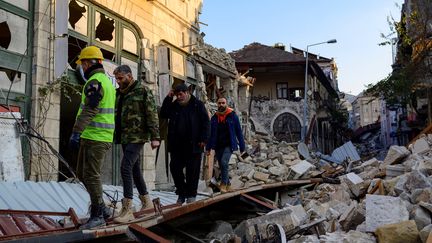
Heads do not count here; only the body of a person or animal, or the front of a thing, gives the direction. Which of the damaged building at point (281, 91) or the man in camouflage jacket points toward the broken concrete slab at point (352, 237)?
the damaged building

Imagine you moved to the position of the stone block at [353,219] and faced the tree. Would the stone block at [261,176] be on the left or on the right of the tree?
left

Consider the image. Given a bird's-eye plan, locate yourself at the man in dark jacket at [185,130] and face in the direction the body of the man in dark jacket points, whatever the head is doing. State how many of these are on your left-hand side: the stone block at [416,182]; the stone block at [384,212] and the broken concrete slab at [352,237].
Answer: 3

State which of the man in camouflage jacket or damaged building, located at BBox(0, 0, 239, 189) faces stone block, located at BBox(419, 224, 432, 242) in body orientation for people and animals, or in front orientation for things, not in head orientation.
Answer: the damaged building

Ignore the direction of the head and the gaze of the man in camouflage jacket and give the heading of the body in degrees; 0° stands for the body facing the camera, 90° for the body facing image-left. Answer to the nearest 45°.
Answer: approximately 45°

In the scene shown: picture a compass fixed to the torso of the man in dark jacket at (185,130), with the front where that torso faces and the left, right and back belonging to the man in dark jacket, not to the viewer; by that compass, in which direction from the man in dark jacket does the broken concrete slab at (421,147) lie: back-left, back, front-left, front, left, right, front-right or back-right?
back-left
